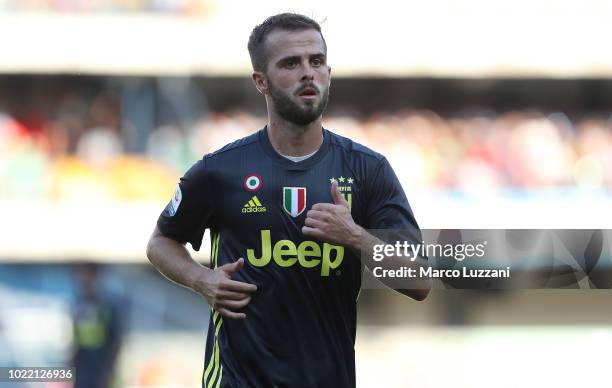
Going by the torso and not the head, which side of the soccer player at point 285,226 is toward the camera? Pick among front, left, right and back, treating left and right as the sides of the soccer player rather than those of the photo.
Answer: front

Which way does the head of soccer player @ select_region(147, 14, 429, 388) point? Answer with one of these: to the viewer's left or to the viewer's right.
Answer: to the viewer's right
